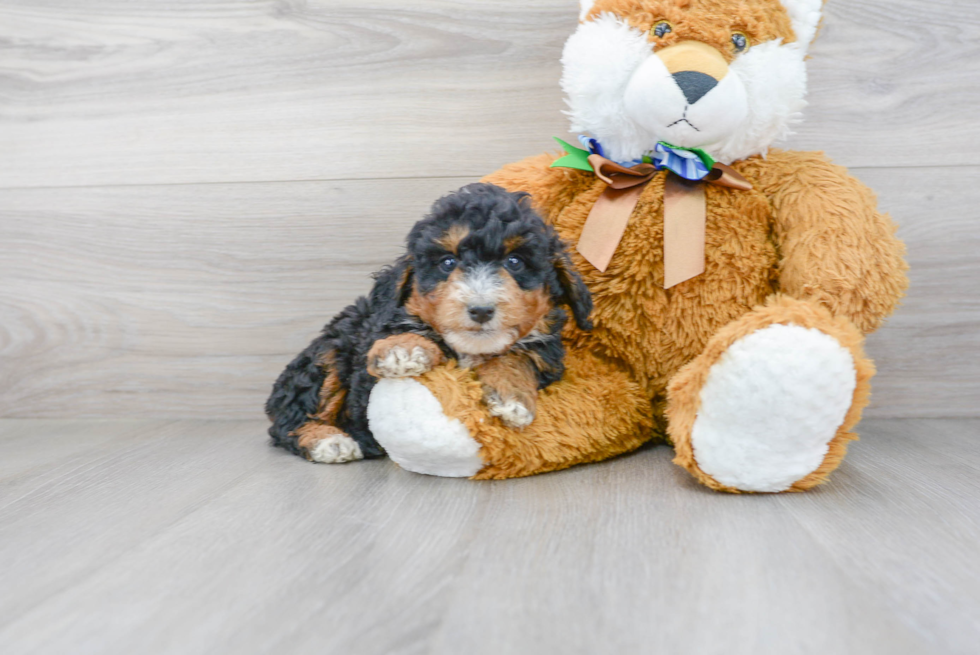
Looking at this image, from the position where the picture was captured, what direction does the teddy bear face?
facing the viewer

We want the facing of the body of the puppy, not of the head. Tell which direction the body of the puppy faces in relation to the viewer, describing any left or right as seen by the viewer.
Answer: facing the viewer and to the right of the viewer
